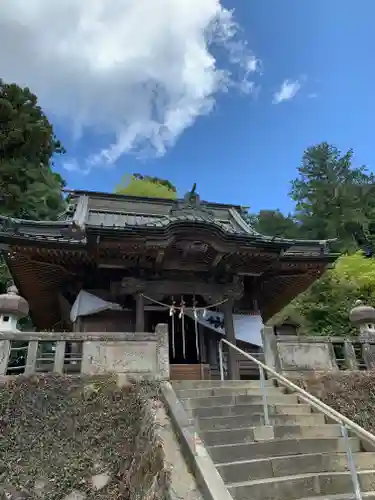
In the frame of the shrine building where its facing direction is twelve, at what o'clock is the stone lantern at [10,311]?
The stone lantern is roughly at 2 o'clock from the shrine building.

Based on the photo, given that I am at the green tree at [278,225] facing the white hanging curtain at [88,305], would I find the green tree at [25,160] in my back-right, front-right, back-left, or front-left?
front-right

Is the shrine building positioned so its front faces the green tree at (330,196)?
no

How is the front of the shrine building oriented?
toward the camera

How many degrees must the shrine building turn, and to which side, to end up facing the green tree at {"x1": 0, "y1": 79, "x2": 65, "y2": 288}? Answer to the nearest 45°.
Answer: approximately 135° to its right

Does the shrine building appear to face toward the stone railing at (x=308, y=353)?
no

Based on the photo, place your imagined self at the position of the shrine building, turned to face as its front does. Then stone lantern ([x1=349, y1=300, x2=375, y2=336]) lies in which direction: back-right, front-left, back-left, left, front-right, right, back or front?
left

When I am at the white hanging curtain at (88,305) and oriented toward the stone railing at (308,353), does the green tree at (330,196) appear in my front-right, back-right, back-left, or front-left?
front-left

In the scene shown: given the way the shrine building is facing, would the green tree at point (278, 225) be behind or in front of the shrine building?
behind

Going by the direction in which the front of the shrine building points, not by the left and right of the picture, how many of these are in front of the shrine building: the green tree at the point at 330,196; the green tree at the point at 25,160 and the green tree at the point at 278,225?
0

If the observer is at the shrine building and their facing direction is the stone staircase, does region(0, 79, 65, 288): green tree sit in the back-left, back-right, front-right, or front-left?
back-right
